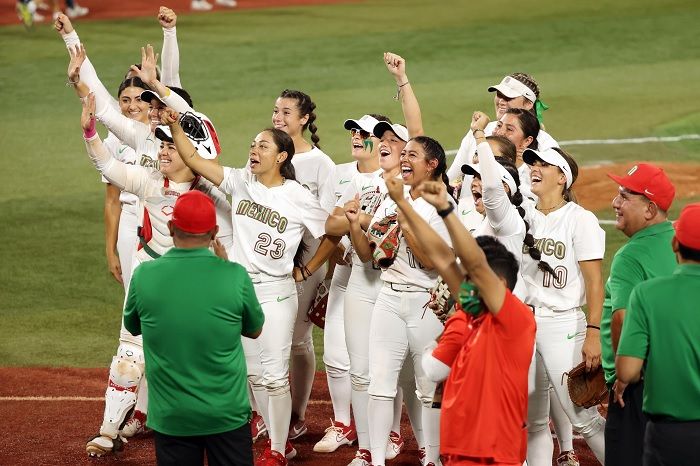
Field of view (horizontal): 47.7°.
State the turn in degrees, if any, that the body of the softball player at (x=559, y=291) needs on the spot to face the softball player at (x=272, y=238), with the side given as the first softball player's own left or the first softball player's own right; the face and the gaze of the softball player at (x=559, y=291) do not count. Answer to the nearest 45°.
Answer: approximately 45° to the first softball player's own right

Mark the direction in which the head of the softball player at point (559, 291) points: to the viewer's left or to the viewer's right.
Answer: to the viewer's left

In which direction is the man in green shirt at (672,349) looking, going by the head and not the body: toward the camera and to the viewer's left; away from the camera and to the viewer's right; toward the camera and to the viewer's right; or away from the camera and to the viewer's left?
away from the camera and to the viewer's left

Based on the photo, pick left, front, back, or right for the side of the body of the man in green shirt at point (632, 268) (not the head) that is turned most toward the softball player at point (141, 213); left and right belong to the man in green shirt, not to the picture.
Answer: front

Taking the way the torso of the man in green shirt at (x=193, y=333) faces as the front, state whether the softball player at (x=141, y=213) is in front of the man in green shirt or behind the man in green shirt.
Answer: in front

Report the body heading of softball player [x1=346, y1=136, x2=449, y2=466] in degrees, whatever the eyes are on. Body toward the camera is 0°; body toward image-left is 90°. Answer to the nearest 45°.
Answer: approximately 45°

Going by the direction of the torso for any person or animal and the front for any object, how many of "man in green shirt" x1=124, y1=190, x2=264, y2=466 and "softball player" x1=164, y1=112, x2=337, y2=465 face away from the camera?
1

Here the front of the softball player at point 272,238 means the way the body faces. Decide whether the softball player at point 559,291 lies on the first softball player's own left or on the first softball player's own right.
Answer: on the first softball player's own left

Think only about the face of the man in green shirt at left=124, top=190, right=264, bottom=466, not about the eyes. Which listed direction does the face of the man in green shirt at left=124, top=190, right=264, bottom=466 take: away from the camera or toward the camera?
away from the camera

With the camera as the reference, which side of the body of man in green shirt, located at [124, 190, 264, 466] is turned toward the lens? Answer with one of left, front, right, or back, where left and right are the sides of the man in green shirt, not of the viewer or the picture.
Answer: back

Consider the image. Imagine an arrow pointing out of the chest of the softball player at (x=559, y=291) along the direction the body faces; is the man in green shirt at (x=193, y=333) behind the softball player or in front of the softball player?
in front

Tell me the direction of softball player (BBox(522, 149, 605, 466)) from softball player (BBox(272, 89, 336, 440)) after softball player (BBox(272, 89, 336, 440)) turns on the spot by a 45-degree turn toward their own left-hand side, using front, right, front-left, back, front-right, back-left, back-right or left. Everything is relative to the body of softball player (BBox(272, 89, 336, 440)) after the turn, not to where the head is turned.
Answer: front-left

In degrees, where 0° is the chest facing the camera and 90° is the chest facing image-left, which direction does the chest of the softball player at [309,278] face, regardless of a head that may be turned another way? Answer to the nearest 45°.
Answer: approximately 45°

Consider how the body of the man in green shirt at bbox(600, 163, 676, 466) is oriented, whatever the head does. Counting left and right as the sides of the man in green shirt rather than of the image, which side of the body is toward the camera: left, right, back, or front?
left
